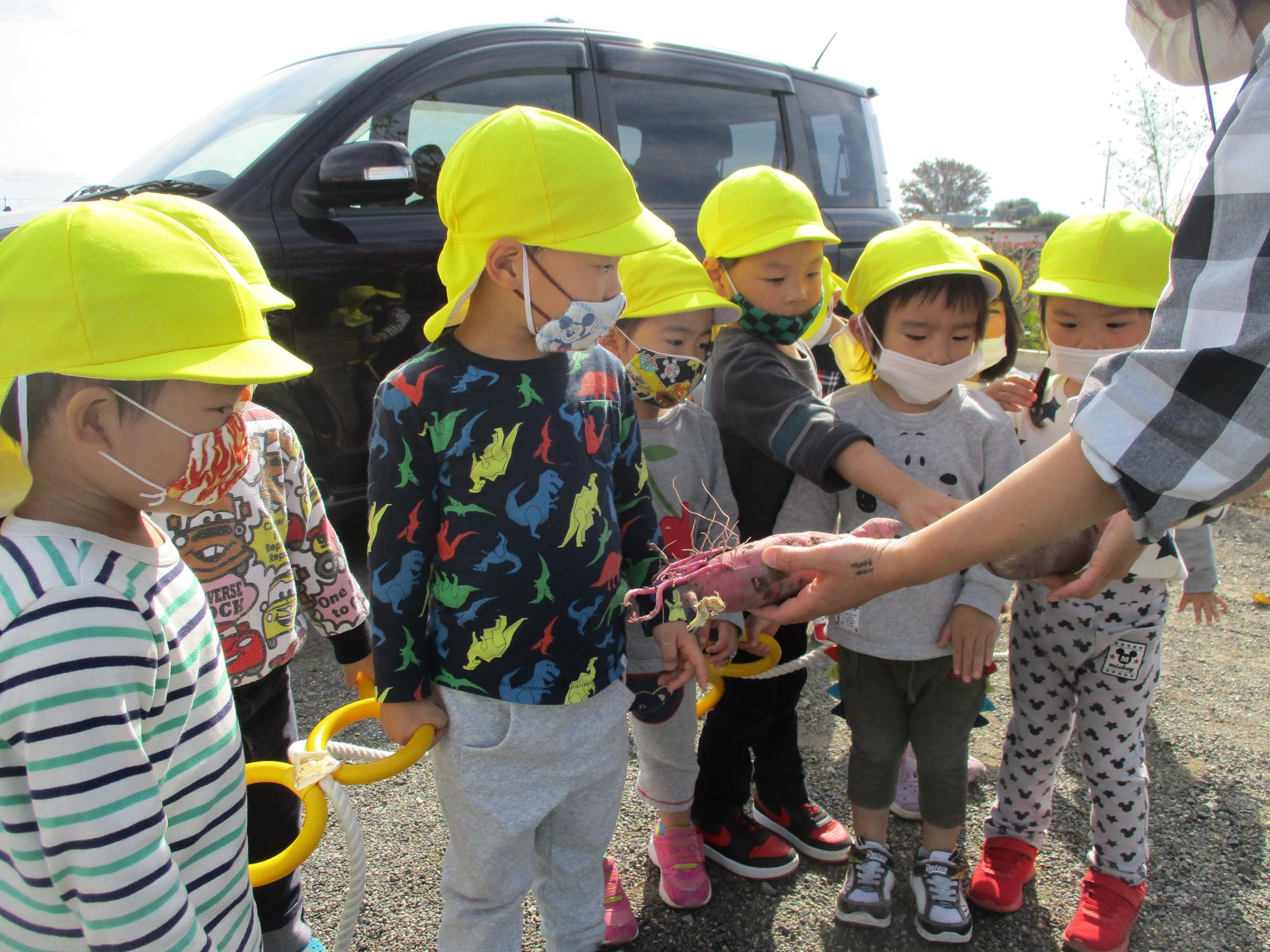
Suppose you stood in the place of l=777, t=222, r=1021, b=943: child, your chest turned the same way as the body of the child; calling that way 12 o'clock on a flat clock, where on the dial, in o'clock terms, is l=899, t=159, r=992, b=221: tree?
The tree is roughly at 6 o'clock from the child.

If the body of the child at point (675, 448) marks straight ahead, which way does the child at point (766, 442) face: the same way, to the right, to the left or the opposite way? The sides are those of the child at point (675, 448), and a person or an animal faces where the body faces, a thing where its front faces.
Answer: the same way

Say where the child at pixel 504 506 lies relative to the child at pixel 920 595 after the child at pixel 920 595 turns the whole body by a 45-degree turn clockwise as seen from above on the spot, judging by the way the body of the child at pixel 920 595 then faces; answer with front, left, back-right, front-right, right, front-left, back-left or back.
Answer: front

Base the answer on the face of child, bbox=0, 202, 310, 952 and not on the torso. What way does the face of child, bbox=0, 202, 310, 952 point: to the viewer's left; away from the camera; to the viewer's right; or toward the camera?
to the viewer's right

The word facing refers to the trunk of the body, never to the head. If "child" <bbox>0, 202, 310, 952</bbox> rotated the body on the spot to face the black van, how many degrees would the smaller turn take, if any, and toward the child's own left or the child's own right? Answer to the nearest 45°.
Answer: approximately 90° to the child's own left

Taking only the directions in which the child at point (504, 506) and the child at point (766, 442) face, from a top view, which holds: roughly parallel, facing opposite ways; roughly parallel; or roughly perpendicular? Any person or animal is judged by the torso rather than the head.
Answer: roughly parallel

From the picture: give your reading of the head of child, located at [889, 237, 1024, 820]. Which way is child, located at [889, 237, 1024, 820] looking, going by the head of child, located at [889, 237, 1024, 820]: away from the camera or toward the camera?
toward the camera

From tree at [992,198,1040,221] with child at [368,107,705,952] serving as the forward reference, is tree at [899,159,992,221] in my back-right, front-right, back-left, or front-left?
front-right

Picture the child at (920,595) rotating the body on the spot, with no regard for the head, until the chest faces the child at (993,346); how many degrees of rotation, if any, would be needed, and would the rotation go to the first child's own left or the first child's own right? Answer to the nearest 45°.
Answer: approximately 180°

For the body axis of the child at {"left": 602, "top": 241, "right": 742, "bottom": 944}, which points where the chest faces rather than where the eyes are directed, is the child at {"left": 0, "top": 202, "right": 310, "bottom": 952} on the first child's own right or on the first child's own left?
on the first child's own right

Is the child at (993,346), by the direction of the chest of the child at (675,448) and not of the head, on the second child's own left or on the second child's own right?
on the second child's own left

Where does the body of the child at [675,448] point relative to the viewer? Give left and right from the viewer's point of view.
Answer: facing the viewer and to the right of the viewer

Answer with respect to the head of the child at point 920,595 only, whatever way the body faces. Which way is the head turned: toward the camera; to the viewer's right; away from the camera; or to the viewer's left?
toward the camera

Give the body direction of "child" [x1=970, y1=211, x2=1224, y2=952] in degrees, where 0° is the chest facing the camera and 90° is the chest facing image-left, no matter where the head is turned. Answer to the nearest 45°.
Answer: approximately 0°

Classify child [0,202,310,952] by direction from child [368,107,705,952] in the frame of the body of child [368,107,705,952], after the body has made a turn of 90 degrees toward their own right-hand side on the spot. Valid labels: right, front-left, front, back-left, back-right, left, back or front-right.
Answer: front

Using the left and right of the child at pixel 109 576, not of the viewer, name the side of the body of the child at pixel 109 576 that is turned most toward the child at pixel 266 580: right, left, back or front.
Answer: left

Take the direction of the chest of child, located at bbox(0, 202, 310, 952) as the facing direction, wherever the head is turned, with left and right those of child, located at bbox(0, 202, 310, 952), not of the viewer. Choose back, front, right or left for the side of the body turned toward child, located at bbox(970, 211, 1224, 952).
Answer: front

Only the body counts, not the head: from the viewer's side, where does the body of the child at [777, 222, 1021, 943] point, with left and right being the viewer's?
facing the viewer
